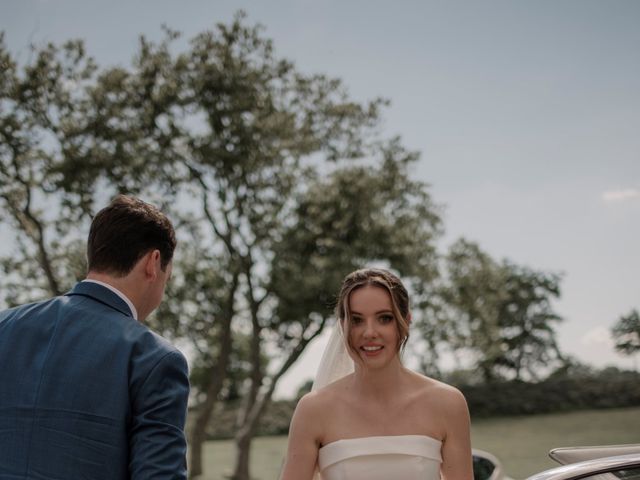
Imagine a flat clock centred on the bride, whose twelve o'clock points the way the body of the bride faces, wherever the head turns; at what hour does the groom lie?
The groom is roughly at 1 o'clock from the bride.

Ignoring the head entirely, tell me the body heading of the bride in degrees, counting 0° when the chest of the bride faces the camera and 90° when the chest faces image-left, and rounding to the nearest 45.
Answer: approximately 0°

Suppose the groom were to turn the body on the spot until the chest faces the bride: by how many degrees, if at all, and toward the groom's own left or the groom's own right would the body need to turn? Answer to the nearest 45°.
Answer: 0° — they already face them

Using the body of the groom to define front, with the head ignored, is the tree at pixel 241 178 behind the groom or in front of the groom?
in front

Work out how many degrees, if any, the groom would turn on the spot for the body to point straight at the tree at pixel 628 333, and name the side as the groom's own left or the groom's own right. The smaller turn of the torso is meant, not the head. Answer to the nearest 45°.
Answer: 0° — they already face it

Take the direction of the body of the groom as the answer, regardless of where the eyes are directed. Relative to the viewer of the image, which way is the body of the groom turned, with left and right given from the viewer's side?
facing away from the viewer and to the right of the viewer

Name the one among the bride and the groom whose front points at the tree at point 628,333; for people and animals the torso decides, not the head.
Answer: the groom

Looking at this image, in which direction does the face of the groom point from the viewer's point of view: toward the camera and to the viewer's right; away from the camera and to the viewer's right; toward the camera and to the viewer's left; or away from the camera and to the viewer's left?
away from the camera and to the viewer's right
